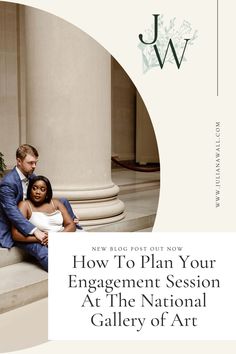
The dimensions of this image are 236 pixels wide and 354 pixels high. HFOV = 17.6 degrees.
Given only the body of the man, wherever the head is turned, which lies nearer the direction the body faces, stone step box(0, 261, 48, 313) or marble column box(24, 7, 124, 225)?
the stone step

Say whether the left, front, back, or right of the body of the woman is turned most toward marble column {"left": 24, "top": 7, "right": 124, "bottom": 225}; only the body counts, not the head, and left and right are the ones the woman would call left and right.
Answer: back

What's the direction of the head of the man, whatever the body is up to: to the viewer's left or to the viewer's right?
to the viewer's right

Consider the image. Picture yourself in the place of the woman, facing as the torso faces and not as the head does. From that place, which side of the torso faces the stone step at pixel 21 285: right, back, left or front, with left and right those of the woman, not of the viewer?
front

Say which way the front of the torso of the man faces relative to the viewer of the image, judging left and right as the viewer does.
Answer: facing the viewer and to the right of the viewer

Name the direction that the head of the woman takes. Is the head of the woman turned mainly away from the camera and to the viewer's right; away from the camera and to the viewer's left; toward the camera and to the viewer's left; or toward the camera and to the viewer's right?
toward the camera and to the viewer's left
